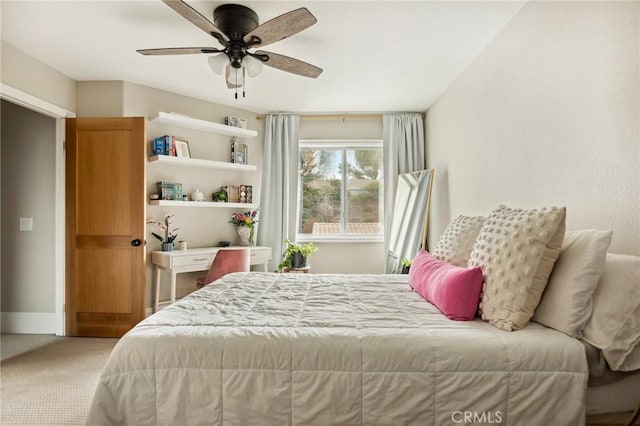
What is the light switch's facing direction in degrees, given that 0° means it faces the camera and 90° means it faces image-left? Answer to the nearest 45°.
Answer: approximately 0°

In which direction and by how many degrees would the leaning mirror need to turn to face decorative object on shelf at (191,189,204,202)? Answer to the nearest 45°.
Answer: approximately 45° to its right
